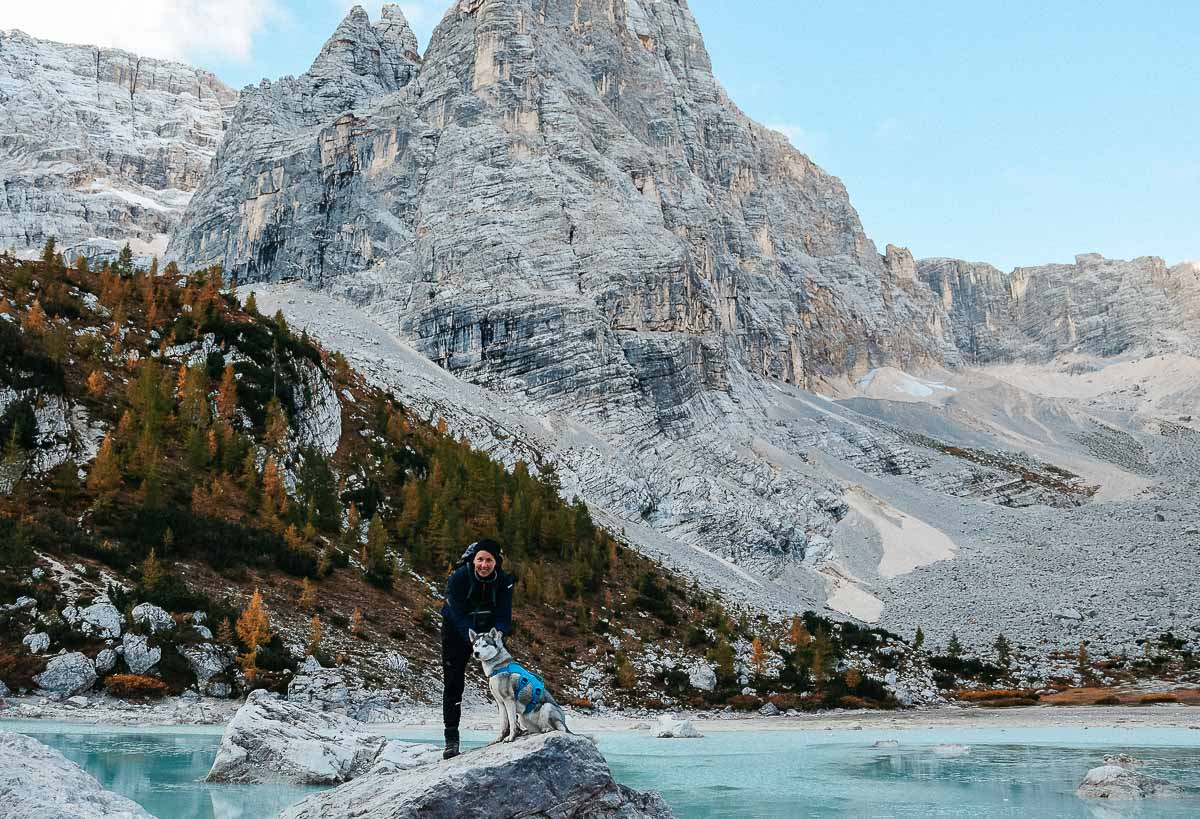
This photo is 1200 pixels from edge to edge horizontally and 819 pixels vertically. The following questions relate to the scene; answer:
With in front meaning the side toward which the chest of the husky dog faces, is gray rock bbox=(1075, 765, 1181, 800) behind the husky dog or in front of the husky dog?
behind

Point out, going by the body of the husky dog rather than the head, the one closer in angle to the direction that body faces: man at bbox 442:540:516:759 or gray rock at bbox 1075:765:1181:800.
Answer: the man

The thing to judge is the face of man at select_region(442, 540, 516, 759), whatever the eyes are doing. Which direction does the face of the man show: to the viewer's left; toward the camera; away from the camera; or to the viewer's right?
toward the camera

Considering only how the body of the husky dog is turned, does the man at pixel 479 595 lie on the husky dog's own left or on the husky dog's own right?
on the husky dog's own right

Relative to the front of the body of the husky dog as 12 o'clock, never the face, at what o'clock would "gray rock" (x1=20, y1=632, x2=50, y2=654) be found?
The gray rock is roughly at 2 o'clock from the husky dog.

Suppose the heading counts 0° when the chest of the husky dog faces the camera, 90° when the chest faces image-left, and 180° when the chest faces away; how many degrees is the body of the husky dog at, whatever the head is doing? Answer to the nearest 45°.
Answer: approximately 90°

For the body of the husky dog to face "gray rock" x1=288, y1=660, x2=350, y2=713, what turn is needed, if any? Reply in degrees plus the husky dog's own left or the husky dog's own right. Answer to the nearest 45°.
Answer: approximately 90° to the husky dog's own right
